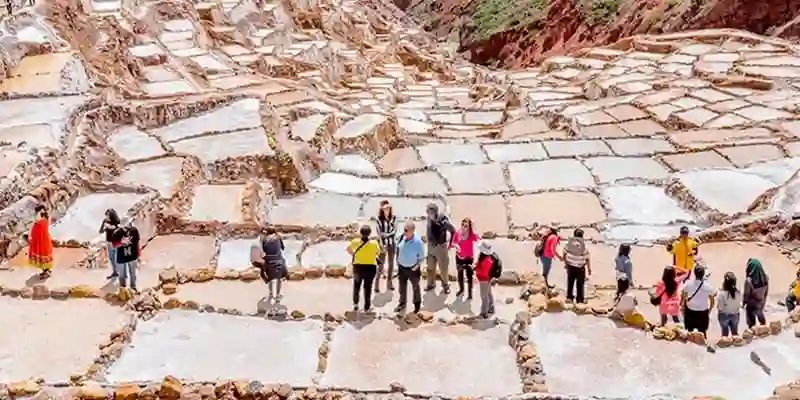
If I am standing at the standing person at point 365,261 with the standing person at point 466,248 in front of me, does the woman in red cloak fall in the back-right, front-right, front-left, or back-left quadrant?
back-left

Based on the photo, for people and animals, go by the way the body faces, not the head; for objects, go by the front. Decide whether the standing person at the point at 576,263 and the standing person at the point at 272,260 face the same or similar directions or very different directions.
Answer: same or similar directions

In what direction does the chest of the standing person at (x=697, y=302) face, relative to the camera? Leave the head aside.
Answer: away from the camera

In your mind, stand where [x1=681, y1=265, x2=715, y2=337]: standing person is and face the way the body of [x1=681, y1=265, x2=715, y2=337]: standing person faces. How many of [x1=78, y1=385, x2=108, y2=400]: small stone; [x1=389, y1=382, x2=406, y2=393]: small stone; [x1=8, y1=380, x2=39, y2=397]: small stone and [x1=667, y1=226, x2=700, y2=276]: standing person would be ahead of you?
1

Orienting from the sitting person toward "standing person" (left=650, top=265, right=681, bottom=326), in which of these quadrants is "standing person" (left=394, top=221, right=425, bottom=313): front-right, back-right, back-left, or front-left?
back-left

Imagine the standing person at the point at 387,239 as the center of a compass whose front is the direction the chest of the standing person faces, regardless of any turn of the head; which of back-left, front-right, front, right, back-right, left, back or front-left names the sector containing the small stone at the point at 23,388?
front-right

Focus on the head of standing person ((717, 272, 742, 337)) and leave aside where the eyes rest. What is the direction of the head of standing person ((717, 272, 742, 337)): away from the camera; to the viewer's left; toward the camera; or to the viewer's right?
away from the camera

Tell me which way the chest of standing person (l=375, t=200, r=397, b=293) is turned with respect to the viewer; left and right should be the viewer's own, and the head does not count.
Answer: facing the viewer

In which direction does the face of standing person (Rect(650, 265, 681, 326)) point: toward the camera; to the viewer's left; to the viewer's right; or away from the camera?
away from the camera

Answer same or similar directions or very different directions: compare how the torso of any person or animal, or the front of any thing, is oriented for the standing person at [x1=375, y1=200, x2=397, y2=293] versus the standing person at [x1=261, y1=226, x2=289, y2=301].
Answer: very different directions

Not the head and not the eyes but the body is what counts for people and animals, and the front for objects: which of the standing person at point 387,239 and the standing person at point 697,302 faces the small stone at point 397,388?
the standing person at point 387,239

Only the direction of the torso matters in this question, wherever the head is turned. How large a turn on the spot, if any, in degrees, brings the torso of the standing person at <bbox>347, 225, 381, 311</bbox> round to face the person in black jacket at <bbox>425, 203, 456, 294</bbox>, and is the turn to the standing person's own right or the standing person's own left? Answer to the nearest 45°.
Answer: approximately 45° to the standing person's own right

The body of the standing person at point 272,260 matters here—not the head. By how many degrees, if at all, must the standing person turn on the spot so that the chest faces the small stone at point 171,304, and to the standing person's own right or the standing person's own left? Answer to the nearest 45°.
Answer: approximately 90° to the standing person's own left

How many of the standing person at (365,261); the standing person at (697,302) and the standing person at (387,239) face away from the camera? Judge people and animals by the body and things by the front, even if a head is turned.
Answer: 2

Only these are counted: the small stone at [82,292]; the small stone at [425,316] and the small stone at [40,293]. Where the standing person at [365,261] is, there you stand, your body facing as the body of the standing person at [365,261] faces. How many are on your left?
2

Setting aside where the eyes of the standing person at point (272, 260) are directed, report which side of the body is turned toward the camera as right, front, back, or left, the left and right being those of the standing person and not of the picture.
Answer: back

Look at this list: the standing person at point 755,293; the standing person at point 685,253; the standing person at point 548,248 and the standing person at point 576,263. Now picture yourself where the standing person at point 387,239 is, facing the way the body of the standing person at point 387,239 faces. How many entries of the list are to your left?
4

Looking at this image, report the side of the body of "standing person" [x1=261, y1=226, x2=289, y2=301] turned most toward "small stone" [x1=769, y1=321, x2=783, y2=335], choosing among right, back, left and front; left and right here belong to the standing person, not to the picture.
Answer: right

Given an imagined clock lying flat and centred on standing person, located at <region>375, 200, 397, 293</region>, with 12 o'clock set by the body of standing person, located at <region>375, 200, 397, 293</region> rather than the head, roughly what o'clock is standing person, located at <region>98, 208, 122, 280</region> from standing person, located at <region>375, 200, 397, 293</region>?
standing person, located at <region>98, 208, 122, 280</region> is roughly at 3 o'clock from standing person, located at <region>375, 200, 397, 293</region>.

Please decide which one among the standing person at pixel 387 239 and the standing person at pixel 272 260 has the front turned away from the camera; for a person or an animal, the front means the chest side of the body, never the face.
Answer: the standing person at pixel 272 260

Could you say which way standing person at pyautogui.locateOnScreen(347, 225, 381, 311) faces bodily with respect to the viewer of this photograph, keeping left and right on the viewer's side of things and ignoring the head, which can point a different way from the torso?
facing away from the viewer
